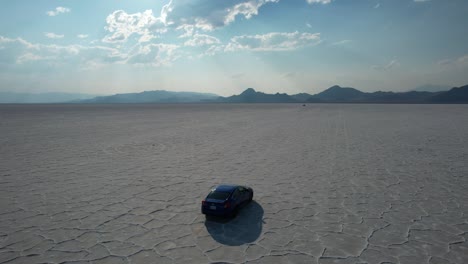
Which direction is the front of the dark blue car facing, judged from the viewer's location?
facing away from the viewer and to the right of the viewer
